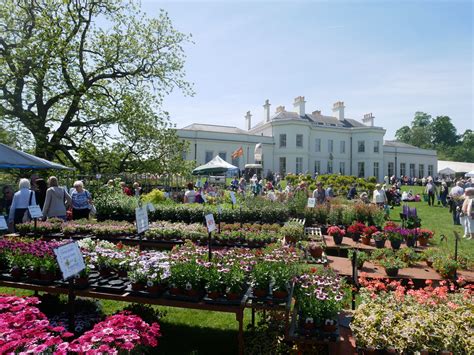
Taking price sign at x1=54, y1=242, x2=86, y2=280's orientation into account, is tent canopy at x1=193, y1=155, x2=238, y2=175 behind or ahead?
behind

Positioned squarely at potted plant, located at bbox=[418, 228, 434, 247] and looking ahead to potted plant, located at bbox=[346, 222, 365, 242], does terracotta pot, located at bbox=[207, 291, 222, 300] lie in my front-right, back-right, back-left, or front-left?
front-left

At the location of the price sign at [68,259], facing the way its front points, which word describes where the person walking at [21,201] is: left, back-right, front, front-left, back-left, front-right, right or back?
back

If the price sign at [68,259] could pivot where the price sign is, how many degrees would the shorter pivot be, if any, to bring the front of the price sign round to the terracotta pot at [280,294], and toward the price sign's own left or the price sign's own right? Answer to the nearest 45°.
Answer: approximately 90° to the price sign's own left

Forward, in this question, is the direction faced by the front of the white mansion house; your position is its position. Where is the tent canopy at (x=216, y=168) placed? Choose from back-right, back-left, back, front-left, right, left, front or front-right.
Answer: front-right

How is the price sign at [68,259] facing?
toward the camera

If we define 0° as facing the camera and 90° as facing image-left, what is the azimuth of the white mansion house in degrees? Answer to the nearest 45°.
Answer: approximately 315°

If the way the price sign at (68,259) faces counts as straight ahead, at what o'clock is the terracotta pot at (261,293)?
The terracotta pot is roughly at 9 o'clock from the price sign.

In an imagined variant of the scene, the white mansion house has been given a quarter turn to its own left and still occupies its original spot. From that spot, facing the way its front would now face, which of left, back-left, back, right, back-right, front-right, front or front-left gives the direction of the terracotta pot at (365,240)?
back-right

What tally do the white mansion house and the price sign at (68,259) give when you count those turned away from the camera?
0

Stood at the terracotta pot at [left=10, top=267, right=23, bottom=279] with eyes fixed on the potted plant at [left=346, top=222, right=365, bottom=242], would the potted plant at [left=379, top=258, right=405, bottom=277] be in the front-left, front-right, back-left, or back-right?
front-right

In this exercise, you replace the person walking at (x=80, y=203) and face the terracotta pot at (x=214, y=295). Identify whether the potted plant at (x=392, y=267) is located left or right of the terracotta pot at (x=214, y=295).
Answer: left

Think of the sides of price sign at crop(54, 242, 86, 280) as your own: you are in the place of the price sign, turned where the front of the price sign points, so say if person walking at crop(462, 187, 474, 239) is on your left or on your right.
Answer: on your left
